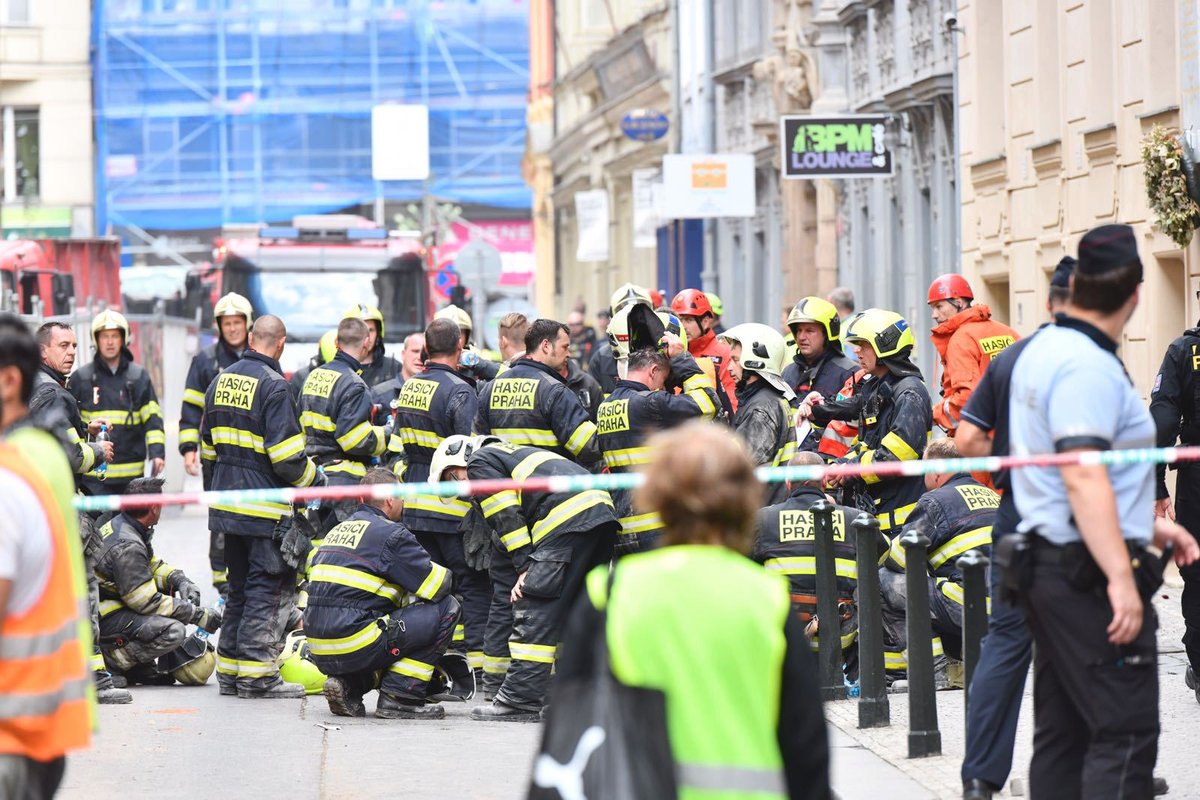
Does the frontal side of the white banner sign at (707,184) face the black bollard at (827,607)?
yes

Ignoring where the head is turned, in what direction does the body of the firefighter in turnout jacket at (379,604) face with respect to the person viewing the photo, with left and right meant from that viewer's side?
facing away from the viewer and to the right of the viewer

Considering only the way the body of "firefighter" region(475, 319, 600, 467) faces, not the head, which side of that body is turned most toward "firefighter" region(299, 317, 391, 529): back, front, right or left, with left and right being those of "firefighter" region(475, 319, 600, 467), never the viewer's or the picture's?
left

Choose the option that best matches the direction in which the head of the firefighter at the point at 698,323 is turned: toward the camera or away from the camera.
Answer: toward the camera

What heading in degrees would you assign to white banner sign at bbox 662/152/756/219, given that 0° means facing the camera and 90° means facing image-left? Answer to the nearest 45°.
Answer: approximately 0°

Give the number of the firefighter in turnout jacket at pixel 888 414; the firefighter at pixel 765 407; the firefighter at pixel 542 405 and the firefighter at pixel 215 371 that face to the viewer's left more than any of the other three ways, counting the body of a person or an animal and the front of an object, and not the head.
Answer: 2

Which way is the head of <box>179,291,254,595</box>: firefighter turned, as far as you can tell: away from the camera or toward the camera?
toward the camera

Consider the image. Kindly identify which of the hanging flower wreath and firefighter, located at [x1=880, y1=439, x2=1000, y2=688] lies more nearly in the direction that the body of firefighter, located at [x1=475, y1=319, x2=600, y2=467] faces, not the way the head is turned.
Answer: the hanging flower wreath

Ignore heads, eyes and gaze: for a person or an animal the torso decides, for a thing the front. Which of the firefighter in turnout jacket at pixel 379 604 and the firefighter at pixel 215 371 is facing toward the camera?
the firefighter

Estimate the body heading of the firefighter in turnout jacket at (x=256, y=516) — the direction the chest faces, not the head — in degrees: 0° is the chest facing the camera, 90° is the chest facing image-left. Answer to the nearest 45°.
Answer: approximately 225°

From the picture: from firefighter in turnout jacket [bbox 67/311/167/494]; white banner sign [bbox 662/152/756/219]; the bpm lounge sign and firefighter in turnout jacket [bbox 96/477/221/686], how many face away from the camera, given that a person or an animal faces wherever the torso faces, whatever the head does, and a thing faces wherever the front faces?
0

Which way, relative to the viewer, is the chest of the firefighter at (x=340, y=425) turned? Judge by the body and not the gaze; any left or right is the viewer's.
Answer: facing away from the viewer and to the right of the viewer

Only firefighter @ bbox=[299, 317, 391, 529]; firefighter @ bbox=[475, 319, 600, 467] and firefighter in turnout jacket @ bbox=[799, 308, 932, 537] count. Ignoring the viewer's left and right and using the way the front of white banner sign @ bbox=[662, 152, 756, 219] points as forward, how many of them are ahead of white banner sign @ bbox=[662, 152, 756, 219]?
3

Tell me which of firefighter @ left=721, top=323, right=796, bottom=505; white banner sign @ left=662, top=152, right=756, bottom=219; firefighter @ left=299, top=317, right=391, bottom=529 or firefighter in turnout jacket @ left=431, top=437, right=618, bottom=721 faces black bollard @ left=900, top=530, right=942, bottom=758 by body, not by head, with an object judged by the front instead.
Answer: the white banner sign

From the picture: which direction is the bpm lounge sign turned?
toward the camera

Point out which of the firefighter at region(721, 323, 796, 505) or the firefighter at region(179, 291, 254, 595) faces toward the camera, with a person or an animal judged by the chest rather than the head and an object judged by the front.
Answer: the firefighter at region(179, 291, 254, 595)
